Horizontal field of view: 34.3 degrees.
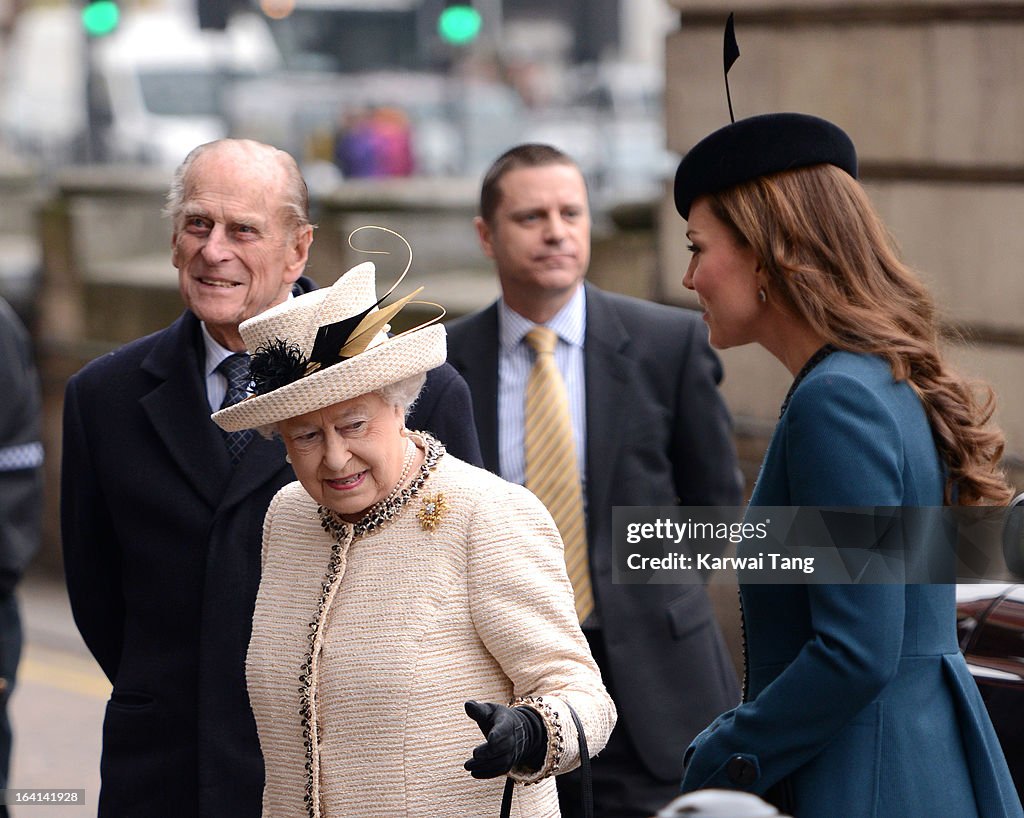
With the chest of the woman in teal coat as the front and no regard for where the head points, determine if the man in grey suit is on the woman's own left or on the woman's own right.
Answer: on the woman's own right

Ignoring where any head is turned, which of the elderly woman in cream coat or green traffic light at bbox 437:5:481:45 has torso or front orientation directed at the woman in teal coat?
the green traffic light

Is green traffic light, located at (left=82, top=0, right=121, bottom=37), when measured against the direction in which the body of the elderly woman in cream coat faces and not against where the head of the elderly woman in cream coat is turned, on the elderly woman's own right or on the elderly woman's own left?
on the elderly woman's own right

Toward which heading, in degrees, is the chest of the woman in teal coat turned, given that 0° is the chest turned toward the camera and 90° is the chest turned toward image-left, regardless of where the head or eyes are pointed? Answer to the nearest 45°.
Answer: approximately 90°

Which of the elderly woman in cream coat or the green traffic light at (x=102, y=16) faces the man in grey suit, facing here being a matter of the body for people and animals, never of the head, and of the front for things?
the green traffic light

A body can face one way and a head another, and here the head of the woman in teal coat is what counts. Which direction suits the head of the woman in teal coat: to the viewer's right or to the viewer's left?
to the viewer's left

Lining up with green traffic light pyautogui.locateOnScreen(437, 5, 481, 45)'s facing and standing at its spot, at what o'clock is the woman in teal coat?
The woman in teal coat is roughly at 12 o'clock from the green traffic light.

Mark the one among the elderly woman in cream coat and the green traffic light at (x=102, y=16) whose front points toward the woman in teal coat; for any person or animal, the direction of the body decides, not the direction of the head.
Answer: the green traffic light

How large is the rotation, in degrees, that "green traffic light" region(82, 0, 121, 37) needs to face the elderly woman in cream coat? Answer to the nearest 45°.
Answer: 0° — it already faces them

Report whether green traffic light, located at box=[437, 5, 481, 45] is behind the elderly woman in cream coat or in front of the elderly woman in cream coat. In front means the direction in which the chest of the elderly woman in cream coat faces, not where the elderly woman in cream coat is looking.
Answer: behind

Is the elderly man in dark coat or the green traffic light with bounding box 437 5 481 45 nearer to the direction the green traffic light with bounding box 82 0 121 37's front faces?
the elderly man in dark coat

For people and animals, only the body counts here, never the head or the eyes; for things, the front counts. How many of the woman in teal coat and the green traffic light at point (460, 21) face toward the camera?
1

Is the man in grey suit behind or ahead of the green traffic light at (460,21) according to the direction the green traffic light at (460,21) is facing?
ahead

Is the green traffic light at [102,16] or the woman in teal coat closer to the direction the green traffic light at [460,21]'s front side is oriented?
the woman in teal coat

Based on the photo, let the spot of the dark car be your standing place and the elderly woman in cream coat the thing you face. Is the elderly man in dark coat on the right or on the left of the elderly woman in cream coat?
right

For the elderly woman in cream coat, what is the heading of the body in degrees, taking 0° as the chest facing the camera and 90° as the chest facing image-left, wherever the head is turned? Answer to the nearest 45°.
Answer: approximately 45°

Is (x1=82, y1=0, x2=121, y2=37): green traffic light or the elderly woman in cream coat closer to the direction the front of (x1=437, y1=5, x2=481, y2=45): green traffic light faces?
the elderly woman in cream coat
